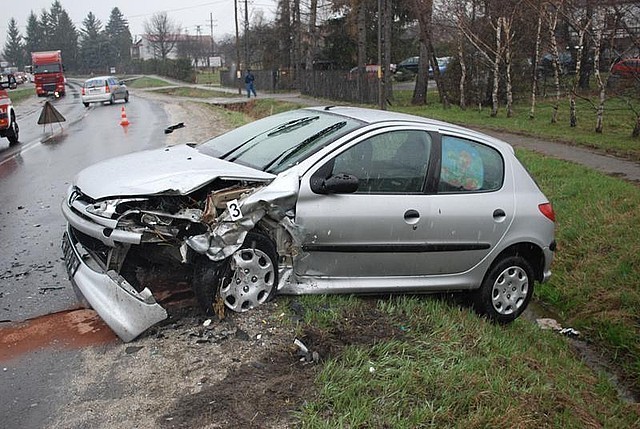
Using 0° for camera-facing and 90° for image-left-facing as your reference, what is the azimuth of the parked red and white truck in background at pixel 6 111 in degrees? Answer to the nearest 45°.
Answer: approximately 45°

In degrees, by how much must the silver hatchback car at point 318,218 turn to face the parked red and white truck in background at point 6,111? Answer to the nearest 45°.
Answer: approximately 90° to its right

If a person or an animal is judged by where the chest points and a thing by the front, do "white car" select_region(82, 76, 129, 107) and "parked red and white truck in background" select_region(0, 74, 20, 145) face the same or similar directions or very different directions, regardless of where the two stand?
very different directions

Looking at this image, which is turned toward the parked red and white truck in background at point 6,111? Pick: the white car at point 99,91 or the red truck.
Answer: the red truck

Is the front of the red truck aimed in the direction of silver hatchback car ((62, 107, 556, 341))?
yes

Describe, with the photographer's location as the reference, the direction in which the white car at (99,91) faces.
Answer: facing away from the viewer and to the right of the viewer

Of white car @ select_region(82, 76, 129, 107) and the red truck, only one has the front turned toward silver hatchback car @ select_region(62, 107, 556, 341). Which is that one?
the red truck

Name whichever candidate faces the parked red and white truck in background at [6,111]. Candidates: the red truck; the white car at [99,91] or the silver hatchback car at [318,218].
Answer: the red truck
